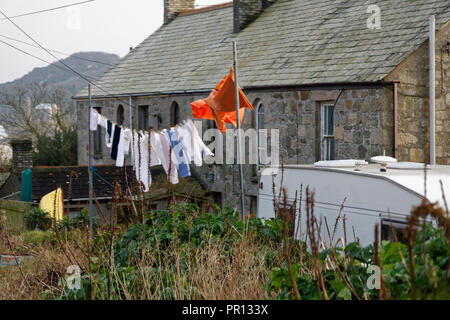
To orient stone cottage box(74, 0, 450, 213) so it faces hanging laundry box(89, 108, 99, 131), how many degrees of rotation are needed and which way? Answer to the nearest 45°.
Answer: approximately 45° to its right

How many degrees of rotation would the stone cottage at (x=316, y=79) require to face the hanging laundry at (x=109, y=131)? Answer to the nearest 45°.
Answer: approximately 45° to its right

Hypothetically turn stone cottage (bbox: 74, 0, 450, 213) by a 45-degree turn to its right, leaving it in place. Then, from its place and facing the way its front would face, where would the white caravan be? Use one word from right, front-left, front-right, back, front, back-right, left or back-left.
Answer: left

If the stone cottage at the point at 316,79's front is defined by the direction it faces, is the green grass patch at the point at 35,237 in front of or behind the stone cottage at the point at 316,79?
in front

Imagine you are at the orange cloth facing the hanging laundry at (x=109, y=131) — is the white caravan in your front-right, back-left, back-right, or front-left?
back-left

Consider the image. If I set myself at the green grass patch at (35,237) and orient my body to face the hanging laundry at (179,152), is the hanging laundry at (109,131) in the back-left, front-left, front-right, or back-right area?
front-left

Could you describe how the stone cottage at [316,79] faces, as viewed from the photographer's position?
facing the viewer and to the left of the viewer

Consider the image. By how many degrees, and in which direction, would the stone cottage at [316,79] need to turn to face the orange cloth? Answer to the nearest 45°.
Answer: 0° — it already faces it

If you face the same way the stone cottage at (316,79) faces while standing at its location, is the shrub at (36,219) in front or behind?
in front
